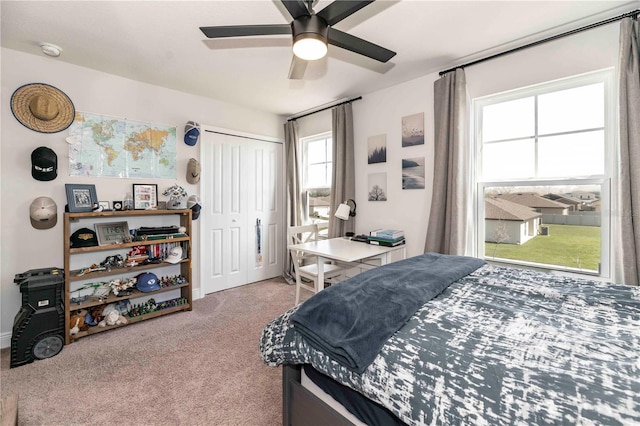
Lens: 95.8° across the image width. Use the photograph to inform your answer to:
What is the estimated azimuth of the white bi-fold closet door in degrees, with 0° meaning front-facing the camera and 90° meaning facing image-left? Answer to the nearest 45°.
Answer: approximately 315°

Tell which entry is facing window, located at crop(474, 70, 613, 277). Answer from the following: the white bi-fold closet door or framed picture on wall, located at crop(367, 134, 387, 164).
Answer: the white bi-fold closet door

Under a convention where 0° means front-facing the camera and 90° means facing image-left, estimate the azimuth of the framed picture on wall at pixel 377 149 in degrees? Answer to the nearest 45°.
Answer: approximately 45°

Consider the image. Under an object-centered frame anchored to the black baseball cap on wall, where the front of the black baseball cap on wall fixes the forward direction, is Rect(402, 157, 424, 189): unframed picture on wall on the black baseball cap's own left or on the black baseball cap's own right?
on the black baseball cap's own left

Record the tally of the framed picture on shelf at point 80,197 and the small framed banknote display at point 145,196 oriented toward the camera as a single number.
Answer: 2

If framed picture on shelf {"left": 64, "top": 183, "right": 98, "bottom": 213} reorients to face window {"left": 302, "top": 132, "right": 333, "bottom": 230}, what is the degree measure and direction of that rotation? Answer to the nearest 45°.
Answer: approximately 90° to its left

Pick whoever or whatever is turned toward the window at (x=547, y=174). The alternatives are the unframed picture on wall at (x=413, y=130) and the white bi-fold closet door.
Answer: the white bi-fold closet door

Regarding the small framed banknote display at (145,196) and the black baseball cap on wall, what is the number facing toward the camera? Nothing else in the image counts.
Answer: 2

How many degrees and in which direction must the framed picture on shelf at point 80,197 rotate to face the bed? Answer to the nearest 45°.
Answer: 0° — it already faces it

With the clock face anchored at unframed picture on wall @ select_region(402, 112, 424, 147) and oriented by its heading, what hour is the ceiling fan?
The ceiling fan is roughly at 11 o'clock from the unframed picture on wall.
